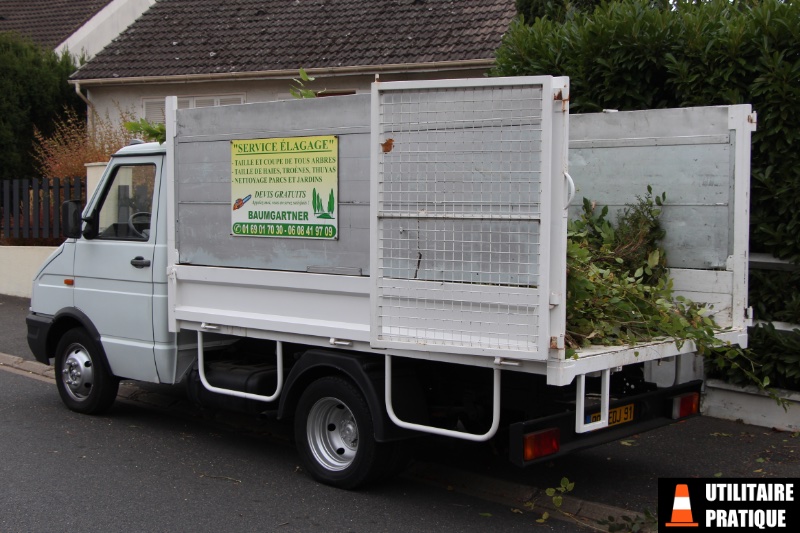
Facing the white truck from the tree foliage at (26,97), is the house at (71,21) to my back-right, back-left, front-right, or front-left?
back-left

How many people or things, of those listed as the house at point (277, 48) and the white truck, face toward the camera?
1

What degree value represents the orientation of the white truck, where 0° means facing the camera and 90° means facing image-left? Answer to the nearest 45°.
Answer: approximately 135°

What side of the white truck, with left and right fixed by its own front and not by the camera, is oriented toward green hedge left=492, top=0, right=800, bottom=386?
right

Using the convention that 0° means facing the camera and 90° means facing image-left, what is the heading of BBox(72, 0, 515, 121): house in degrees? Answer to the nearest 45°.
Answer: approximately 0°
